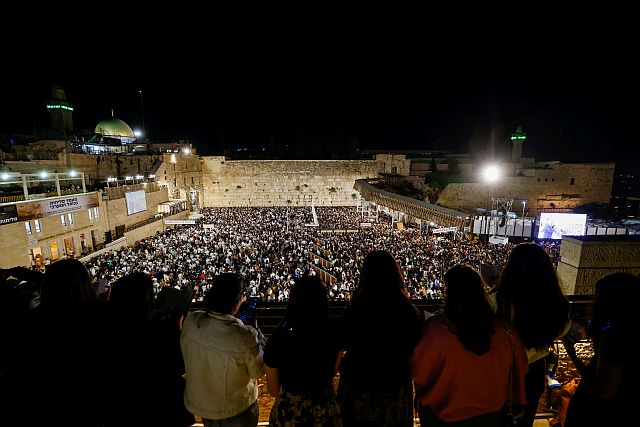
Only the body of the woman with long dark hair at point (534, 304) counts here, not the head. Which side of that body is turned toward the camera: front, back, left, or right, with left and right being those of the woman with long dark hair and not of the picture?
back

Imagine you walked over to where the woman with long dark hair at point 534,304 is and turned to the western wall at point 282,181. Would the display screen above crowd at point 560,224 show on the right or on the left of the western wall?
right

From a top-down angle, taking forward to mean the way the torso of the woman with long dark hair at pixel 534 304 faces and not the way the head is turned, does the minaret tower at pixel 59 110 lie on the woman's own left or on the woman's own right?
on the woman's own left

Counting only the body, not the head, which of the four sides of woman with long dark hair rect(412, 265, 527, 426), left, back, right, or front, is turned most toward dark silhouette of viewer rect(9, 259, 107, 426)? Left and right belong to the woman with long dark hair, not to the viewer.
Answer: left

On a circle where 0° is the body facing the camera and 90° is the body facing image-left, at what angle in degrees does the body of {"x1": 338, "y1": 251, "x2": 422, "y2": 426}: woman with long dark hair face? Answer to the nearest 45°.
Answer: approximately 180°

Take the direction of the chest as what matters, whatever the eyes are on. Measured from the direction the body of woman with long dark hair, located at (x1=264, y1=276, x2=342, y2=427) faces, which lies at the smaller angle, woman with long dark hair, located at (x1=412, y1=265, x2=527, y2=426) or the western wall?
the western wall

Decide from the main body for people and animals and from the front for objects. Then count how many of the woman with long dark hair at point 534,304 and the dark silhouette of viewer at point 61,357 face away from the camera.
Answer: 2

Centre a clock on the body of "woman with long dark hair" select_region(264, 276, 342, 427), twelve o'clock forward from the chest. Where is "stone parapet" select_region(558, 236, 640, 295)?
The stone parapet is roughly at 2 o'clock from the woman with long dark hair.

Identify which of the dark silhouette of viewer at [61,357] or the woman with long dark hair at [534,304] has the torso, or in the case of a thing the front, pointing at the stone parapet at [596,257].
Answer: the woman with long dark hair

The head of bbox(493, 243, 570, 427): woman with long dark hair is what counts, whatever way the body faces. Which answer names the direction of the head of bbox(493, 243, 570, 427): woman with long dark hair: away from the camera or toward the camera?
away from the camera

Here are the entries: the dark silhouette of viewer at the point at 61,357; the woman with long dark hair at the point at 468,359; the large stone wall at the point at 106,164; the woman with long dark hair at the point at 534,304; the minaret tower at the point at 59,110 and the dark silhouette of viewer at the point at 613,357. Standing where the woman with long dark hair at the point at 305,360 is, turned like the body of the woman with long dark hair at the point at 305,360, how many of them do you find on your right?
3

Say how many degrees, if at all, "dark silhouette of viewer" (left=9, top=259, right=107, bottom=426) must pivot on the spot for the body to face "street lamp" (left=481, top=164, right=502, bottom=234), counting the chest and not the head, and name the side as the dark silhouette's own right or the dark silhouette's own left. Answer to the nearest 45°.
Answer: approximately 90° to the dark silhouette's own right

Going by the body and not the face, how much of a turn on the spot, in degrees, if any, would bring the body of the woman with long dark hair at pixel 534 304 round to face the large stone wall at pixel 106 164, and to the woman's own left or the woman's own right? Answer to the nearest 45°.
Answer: approximately 90° to the woman's own left

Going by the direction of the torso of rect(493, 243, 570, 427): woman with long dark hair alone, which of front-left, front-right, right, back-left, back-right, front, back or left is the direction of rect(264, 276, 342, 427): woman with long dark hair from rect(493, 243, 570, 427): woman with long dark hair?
back-left

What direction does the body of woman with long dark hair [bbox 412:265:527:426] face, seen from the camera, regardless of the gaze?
away from the camera

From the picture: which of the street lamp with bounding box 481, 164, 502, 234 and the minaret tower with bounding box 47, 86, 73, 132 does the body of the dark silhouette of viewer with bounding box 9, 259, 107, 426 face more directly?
the minaret tower
